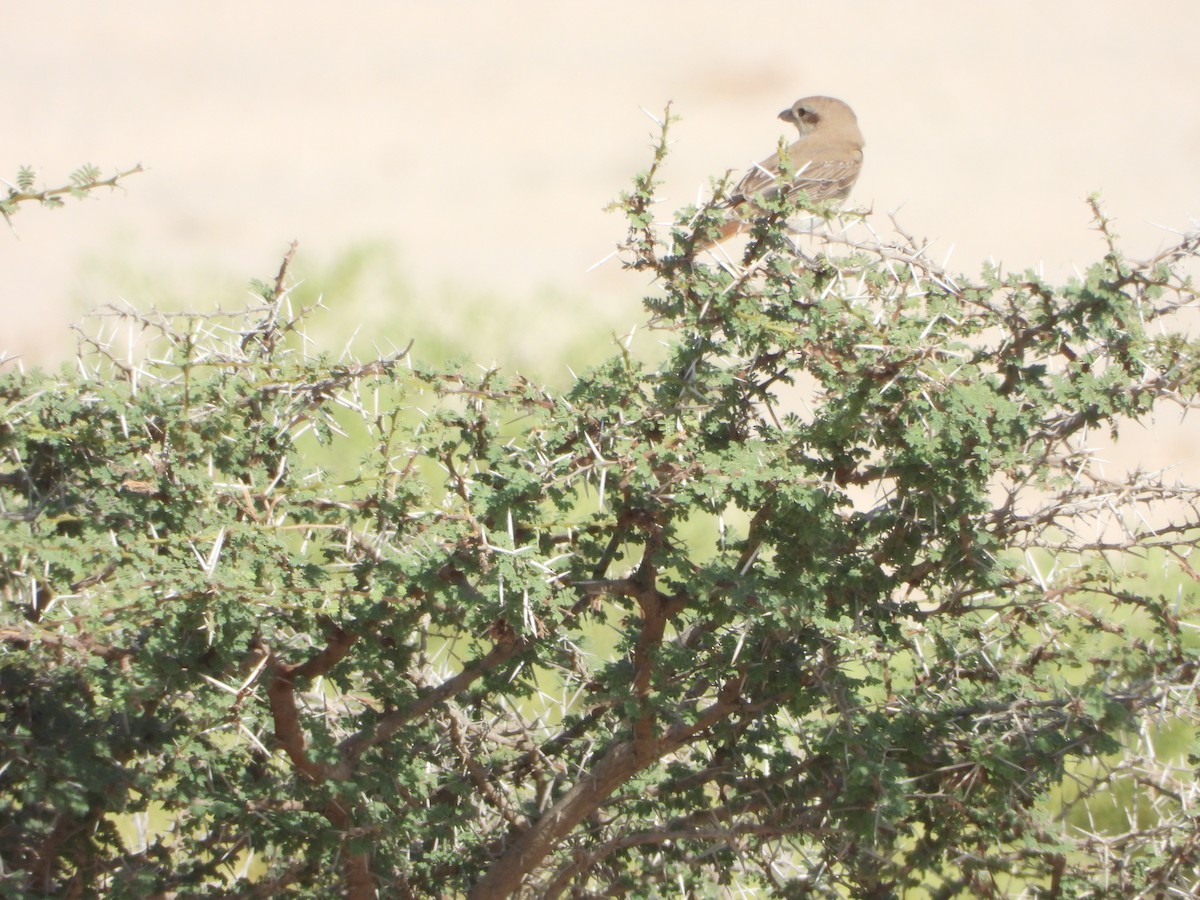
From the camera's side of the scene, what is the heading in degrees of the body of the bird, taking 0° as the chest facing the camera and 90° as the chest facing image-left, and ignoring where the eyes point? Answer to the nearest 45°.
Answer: approximately 225°
